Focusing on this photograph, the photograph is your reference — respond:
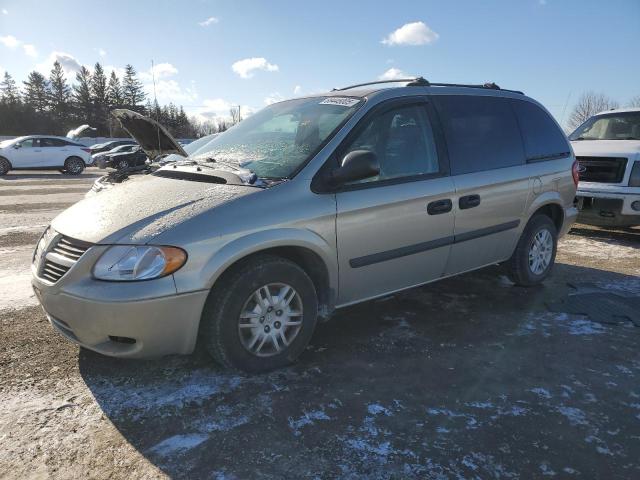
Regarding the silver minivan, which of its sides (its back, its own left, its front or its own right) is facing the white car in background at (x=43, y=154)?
right

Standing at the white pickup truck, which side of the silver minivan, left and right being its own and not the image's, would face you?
back

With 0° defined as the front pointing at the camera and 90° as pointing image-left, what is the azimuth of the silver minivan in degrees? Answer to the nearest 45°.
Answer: approximately 45°

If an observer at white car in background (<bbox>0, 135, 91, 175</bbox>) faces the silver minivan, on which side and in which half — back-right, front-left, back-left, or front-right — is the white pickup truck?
front-left

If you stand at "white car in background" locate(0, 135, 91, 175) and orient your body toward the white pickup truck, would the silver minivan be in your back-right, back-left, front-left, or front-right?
front-right
